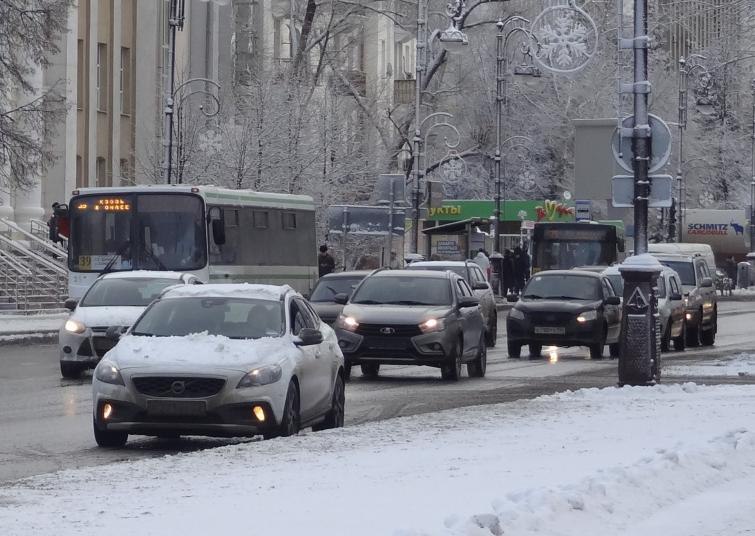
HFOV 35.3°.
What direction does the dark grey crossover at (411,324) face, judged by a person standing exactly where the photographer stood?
facing the viewer and to the left of the viewer

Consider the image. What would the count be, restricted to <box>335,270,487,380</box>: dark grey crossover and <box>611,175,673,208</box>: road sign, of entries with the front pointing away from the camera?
1

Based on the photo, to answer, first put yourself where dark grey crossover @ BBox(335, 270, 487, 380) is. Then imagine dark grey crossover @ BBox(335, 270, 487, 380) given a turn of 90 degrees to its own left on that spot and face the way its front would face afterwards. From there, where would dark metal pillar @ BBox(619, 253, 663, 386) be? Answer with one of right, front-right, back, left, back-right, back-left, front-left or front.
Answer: front

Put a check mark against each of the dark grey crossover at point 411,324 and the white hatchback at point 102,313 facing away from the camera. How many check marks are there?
0

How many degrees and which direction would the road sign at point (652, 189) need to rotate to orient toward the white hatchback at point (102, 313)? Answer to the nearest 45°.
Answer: approximately 90° to its left

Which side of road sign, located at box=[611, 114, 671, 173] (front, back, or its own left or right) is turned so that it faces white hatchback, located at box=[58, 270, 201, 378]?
left

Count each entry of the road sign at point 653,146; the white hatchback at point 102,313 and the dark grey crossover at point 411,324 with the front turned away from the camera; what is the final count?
1

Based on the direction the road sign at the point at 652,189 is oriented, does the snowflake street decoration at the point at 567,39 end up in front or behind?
in front

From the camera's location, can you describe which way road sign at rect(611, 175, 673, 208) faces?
facing away from the viewer

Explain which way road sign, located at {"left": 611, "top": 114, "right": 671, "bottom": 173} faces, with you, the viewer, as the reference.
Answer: facing away from the viewer

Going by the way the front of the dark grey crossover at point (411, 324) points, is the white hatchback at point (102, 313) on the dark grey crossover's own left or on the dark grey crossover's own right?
on the dark grey crossover's own right

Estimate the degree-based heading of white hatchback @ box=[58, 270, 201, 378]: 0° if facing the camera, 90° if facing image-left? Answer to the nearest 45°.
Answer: approximately 45°

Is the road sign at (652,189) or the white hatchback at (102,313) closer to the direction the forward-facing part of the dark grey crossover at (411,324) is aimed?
the white hatchback

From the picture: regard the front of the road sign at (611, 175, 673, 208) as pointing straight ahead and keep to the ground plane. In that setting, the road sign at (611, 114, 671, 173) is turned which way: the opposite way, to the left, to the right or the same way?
the same way

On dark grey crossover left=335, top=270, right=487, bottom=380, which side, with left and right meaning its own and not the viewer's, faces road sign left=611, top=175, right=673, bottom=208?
left
